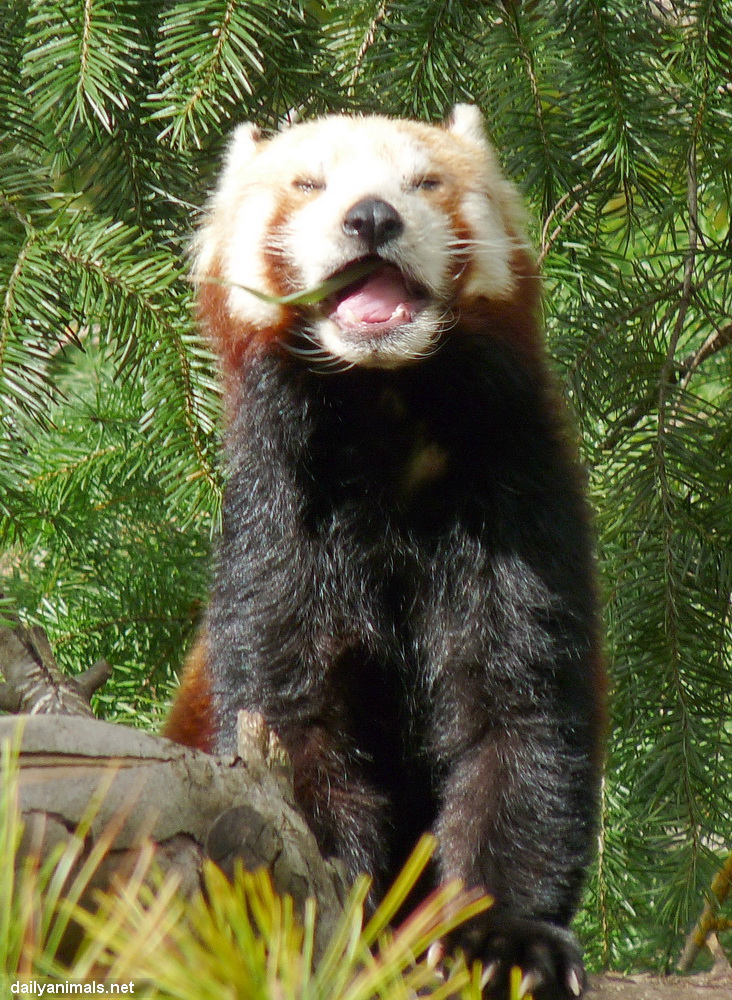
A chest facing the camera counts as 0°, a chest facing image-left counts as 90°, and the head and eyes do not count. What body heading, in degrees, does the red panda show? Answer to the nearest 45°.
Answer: approximately 0°

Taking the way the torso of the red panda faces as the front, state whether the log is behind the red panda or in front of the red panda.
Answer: in front
